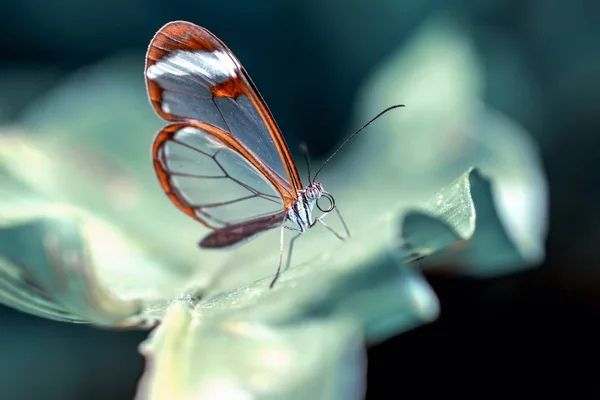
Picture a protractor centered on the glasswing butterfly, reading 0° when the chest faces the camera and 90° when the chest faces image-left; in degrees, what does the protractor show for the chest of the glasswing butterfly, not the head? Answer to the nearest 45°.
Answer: approximately 270°
